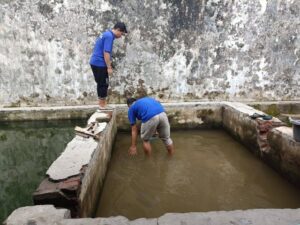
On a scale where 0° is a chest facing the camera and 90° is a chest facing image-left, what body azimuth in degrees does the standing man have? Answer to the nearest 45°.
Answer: approximately 270°

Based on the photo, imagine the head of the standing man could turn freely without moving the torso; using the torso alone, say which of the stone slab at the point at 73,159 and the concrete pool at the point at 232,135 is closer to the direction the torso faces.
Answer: the concrete pool

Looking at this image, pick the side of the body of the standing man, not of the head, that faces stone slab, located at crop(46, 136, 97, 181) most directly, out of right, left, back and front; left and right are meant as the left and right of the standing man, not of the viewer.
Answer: right
